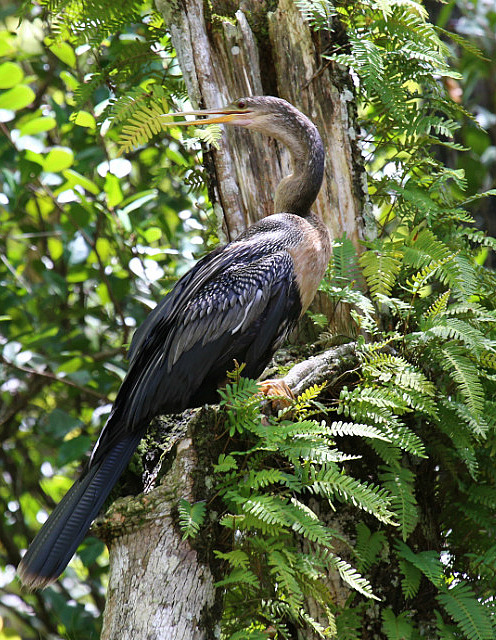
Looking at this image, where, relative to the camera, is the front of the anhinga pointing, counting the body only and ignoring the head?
to the viewer's right
